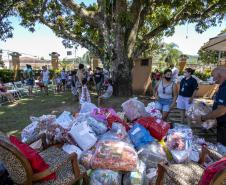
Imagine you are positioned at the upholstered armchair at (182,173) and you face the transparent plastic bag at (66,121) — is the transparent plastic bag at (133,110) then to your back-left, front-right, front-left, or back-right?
front-right

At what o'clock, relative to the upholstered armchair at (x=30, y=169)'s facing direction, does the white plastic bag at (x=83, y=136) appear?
The white plastic bag is roughly at 12 o'clock from the upholstered armchair.

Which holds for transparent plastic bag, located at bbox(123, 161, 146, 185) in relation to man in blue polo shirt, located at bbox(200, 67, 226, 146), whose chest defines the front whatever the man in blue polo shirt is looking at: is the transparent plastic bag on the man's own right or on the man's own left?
on the man's own left

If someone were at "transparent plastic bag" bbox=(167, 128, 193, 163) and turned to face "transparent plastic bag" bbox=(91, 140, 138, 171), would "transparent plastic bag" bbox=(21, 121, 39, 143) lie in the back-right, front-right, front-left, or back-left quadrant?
front-right

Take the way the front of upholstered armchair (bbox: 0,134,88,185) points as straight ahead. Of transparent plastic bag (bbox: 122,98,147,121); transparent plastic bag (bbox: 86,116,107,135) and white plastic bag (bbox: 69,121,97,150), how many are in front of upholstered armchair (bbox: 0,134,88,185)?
3

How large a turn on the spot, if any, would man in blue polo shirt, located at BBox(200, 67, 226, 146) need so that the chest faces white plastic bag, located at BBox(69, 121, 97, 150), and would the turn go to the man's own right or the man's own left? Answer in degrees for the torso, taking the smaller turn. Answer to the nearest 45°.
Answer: approximately 45° to the man's own left

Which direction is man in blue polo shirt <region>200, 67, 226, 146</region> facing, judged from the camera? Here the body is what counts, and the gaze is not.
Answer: to the viewer's left

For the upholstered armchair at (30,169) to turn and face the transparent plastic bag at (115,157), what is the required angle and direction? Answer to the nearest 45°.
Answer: approximately 45° to its right

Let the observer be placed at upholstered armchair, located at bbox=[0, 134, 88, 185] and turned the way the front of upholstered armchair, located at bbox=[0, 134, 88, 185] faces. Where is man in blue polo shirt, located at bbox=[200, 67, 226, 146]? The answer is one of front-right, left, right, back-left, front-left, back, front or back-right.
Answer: front-right

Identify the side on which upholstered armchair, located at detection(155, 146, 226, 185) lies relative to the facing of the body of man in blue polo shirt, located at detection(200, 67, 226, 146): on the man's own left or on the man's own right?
on the man's own left

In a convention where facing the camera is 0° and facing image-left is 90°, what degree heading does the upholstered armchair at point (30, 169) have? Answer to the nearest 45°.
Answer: approximately 225°

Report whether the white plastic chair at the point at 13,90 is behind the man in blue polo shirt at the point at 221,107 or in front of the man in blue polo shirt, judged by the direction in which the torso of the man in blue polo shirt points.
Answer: in front

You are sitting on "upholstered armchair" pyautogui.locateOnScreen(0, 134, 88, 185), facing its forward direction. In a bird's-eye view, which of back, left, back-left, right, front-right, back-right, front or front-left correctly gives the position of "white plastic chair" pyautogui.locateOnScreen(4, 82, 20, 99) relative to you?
front-left

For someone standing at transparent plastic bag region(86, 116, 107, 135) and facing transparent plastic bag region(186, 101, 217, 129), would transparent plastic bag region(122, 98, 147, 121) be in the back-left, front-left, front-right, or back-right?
front-left

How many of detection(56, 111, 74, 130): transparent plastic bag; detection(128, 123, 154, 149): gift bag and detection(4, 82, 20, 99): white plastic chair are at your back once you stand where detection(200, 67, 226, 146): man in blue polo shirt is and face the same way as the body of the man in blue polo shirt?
0

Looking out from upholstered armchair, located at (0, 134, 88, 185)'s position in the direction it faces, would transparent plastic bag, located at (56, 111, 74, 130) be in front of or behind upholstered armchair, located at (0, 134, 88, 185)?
in front

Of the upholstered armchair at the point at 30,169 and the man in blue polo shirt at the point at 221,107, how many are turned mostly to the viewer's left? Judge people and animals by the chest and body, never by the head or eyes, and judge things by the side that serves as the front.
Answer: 1
